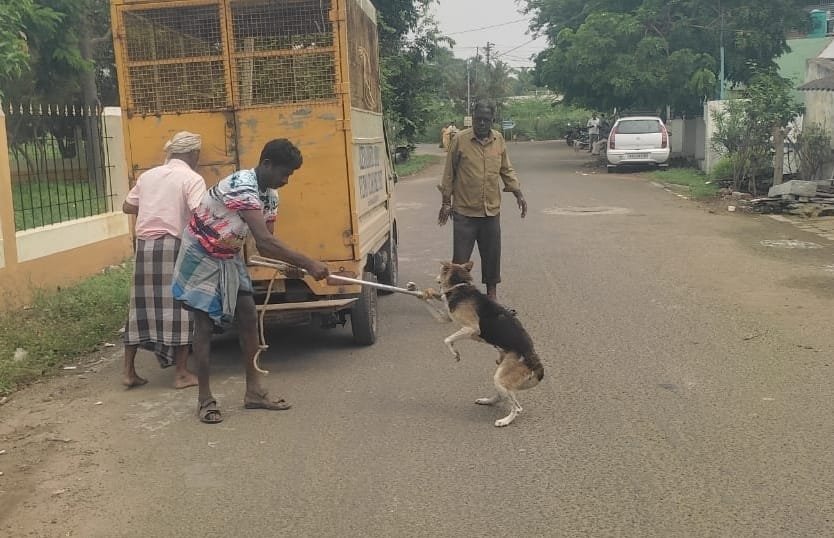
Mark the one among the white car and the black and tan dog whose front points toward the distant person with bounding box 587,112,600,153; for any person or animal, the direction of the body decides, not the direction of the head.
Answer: the white car

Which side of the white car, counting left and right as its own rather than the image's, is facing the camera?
back

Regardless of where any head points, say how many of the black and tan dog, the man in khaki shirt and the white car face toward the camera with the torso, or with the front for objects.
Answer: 1

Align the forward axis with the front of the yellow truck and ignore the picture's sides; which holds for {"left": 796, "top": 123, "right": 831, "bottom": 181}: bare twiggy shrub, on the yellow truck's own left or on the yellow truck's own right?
on the yellow truck's own right

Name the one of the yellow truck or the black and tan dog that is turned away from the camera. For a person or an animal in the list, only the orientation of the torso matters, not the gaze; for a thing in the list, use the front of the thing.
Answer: the yellow truck

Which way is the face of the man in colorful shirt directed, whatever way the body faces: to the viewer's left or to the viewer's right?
to the viewer's right

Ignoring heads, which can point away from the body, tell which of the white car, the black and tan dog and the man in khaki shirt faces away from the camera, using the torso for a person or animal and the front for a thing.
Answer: the white car

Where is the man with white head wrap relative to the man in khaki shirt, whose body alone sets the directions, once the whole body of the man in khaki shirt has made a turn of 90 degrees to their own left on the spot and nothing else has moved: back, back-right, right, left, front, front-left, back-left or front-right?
back-right

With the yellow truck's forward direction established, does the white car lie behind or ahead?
ahead

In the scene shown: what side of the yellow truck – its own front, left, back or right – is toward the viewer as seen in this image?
back

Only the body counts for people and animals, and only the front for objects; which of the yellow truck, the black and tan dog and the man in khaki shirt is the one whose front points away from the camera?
the yellow truck

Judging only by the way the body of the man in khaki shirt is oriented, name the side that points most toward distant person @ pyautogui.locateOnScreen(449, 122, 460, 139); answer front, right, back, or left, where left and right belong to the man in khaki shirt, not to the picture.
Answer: back

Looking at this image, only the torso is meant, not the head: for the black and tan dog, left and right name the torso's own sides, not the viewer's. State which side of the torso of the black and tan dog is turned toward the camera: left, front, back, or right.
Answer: left

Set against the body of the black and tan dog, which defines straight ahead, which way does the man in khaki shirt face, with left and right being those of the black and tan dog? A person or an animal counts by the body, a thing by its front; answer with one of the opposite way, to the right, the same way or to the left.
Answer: to the left

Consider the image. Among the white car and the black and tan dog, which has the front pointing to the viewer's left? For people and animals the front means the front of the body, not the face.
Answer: the black and tan dog

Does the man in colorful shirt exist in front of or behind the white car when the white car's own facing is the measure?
behind

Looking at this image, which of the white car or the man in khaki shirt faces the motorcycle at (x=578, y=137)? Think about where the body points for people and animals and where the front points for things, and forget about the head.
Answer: the white car
